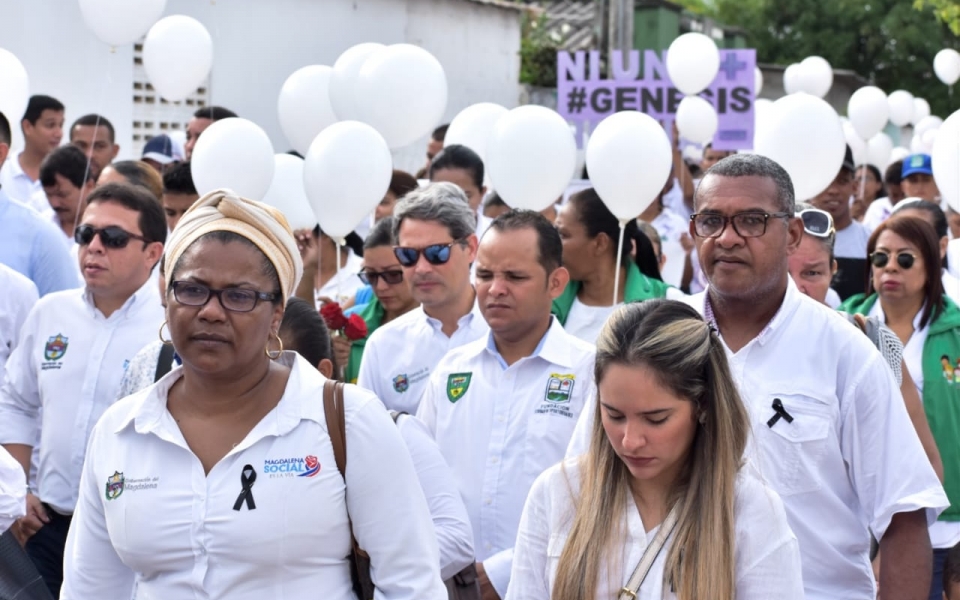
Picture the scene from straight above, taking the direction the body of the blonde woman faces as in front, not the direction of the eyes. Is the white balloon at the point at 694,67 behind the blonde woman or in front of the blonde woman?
behind

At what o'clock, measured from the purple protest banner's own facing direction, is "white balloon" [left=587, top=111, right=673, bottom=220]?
The white balloon is roughly at 12 o'clock from the purple protest banner.

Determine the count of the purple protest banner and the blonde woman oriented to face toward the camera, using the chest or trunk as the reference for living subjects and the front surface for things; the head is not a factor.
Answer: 2

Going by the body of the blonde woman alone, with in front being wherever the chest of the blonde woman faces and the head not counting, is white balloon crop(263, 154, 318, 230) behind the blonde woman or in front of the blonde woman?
behind

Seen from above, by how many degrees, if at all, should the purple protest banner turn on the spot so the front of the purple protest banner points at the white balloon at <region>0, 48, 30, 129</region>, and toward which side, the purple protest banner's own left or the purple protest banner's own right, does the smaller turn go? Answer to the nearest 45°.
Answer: approximately 45° to the purple protest banner's own right

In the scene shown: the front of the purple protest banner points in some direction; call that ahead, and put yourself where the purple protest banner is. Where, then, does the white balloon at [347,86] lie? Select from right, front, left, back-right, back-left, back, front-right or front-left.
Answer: front-right

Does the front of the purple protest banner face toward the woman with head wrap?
yes

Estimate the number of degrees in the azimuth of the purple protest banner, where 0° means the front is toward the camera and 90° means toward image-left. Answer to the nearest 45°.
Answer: approximately 0°

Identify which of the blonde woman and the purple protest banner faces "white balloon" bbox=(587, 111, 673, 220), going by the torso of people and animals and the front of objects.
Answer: the purple protest banner

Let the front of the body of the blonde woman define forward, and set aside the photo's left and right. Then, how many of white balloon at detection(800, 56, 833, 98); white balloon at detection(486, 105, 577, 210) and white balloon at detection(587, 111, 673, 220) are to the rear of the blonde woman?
3

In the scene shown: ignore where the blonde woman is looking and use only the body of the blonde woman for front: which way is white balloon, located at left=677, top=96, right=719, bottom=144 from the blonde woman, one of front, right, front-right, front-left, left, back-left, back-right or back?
back

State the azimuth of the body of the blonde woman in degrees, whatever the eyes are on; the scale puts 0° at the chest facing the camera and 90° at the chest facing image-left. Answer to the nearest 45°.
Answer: approximately 0°

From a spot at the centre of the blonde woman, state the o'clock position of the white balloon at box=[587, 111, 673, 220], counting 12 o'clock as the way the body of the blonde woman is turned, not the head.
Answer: The white balloon is roughly at 6 o'clock from the blonde woman.
